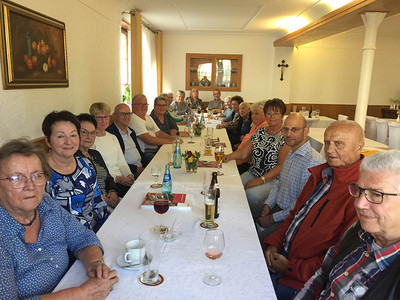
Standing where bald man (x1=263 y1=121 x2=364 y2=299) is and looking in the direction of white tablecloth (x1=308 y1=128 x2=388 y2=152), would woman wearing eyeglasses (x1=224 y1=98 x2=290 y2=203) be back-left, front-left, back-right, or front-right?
front-left

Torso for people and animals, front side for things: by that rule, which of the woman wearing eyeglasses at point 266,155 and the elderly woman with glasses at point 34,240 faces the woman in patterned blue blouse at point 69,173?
the woman wearing eyeglasses

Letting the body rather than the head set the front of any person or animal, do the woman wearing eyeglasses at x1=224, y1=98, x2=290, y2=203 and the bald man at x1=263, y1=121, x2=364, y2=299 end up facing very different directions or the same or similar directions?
same or similar directions

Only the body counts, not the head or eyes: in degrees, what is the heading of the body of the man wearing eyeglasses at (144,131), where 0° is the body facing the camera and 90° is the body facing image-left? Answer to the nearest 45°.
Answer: approximately 315°

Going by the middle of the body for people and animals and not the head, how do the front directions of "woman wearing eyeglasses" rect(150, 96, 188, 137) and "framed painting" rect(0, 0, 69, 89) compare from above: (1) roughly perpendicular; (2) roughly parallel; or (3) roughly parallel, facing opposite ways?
roughly parallel

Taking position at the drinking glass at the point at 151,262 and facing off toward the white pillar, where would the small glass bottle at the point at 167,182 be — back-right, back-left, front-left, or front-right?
front-left

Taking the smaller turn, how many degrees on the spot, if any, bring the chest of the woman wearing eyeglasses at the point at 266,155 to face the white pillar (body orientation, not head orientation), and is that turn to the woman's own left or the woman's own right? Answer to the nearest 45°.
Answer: approximately 180°

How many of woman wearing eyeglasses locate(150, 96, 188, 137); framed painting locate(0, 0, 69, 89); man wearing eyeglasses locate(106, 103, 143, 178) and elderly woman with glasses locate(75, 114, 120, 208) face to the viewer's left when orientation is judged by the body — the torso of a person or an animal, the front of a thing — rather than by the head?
0

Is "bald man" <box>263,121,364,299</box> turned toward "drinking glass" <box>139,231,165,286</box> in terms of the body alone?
yes

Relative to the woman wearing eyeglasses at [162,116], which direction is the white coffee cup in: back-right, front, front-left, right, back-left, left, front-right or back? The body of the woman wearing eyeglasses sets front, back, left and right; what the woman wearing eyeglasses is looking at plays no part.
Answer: front-right

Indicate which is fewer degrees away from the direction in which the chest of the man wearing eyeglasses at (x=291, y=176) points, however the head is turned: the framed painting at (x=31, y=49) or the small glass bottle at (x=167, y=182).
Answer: the small glass bottle

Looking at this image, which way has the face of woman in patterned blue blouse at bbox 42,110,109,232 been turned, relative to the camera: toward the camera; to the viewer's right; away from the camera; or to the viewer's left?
toward the camera

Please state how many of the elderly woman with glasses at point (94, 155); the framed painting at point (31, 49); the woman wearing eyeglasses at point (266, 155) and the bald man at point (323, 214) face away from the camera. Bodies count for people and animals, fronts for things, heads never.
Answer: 0

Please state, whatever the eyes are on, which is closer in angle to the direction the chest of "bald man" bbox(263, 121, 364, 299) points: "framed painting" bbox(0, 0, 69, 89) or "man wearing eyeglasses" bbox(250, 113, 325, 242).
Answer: the framed painting

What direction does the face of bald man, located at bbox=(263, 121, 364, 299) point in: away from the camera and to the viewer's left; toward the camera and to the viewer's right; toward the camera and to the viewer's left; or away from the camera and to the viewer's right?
toward the camera and to the viewer's left

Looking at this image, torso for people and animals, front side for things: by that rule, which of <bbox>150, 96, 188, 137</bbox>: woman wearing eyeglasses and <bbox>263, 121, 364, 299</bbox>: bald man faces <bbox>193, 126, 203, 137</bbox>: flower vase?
the woman wearing eyeglasses

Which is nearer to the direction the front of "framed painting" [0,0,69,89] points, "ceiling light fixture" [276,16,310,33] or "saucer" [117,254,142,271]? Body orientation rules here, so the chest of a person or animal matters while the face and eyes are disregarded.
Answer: the saucer
